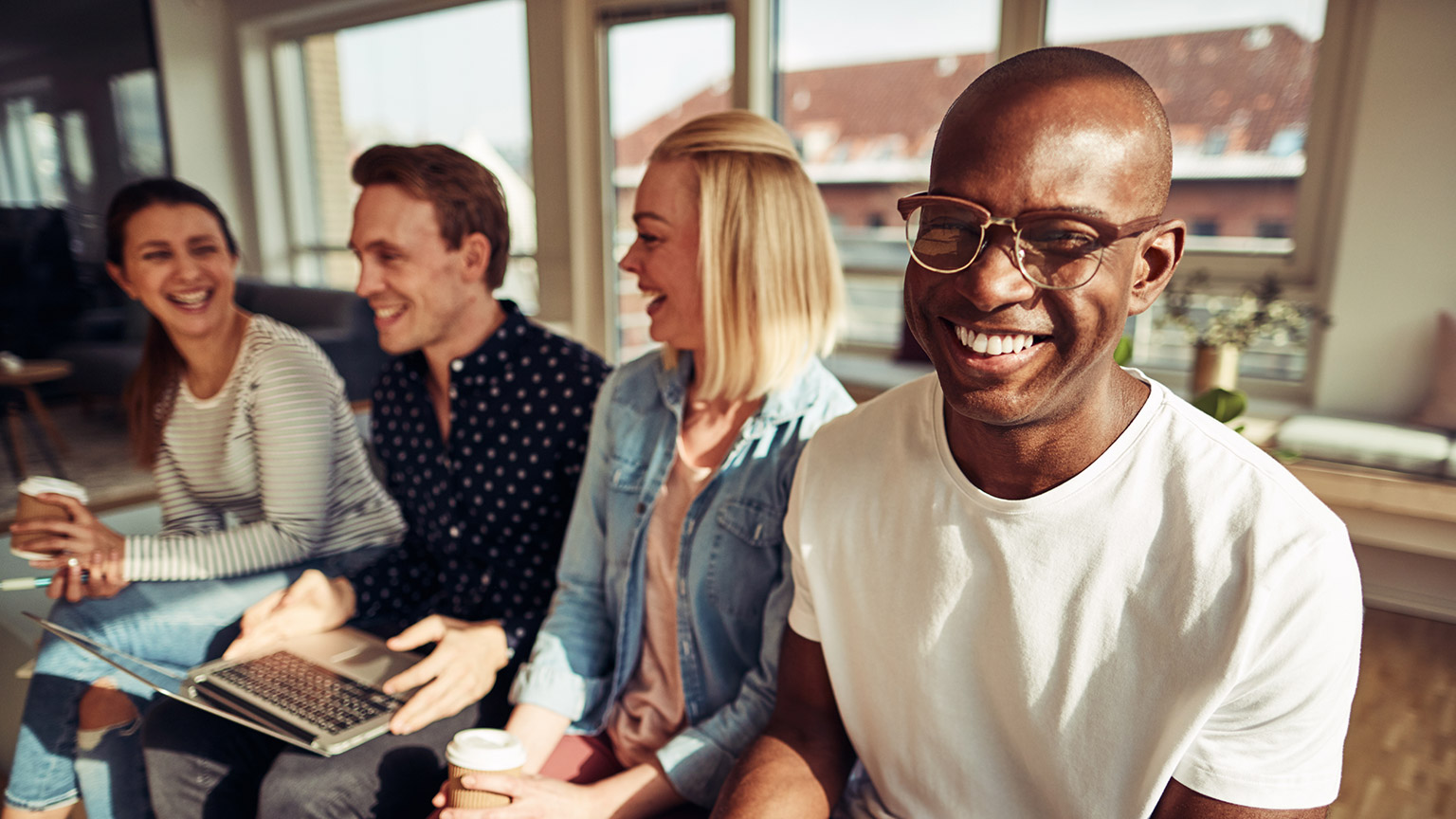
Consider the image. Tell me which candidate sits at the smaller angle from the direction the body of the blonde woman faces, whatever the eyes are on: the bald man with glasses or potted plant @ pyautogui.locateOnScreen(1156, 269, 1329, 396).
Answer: the bald man with glasses

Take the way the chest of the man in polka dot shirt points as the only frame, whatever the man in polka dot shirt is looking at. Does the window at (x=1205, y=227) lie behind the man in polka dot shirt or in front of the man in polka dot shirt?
behind

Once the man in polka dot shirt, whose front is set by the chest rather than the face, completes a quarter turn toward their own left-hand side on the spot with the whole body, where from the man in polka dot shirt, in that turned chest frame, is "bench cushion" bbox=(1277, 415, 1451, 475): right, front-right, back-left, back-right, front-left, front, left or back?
front-left

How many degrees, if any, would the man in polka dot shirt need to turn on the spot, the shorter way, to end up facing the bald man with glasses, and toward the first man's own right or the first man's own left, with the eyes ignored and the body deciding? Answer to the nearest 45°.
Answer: approximately 90° to the first man's own left

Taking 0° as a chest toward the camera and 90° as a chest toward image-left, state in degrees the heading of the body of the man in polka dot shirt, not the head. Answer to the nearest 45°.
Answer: approximately 45°

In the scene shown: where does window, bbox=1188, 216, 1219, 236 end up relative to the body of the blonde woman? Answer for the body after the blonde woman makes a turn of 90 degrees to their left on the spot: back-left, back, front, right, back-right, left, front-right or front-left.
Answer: left

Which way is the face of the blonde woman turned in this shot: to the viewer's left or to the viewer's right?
to the viewer's left

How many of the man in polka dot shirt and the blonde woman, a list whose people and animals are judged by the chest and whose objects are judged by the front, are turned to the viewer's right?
0

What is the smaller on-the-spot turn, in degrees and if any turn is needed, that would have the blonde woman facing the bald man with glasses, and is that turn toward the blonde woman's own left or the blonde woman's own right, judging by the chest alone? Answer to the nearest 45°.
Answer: approximately 90° to the blonde woman's own left

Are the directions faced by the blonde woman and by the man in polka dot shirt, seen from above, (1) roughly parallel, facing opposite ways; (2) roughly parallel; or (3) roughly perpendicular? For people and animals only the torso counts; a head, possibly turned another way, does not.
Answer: roughly parallel

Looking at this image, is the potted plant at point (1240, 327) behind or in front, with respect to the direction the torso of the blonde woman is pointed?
behind
